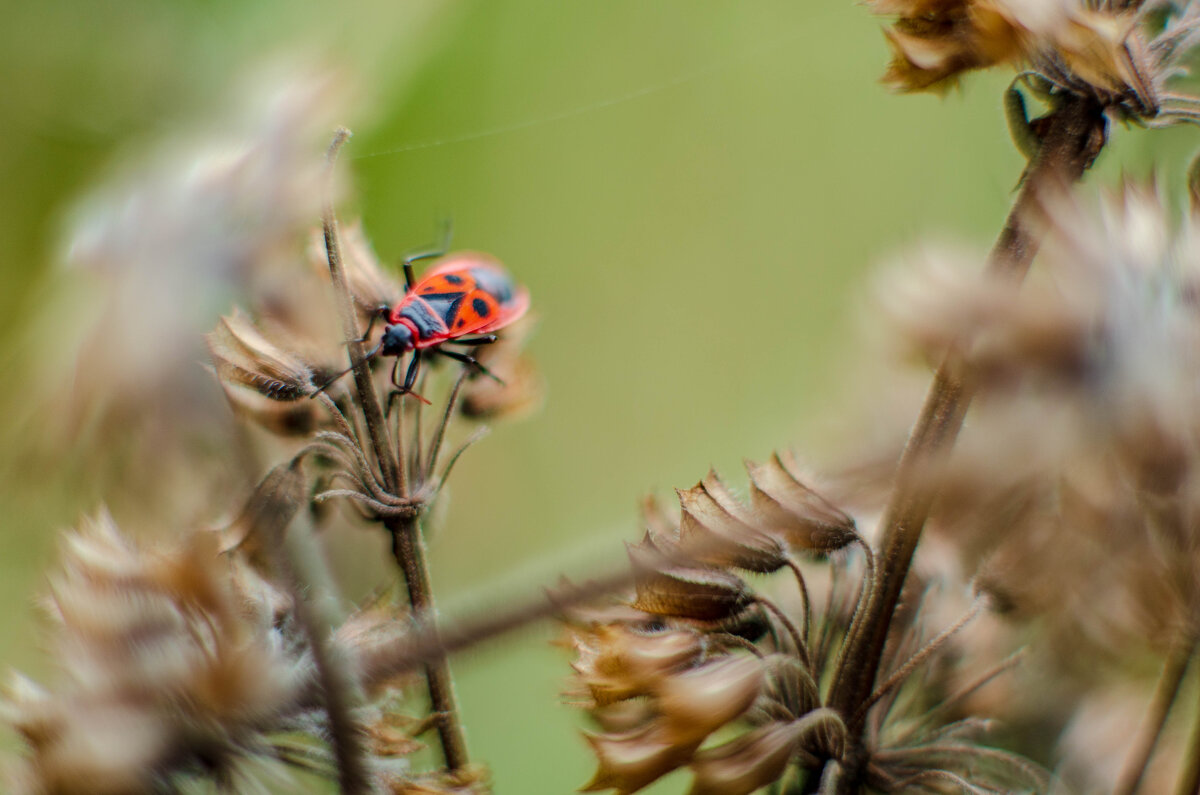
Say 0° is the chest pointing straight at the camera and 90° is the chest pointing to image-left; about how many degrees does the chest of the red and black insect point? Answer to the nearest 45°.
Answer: approximately 45°
